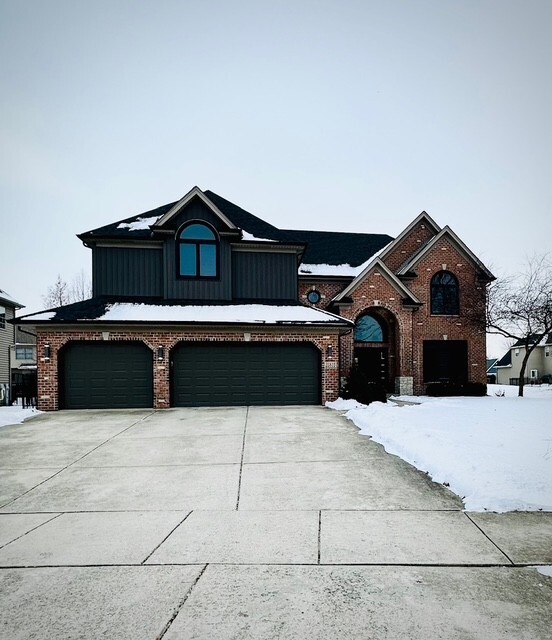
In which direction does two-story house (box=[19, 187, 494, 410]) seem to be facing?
toward the camera

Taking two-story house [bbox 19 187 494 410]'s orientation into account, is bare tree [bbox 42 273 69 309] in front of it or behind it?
behind
